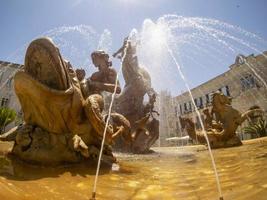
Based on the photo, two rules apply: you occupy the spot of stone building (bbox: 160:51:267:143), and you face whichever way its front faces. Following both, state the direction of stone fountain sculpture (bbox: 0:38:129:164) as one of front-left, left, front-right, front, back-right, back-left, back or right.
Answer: front-left

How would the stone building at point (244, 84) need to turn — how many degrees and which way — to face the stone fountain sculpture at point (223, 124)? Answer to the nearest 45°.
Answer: approximately 45° to its left

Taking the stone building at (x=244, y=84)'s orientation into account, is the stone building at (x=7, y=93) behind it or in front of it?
in front

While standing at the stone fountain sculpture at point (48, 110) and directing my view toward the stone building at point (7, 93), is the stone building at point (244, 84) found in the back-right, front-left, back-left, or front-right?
front-right

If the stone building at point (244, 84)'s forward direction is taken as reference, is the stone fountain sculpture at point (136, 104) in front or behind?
in front

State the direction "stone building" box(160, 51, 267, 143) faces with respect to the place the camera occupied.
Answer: facing the viewer and to the left of the viewer

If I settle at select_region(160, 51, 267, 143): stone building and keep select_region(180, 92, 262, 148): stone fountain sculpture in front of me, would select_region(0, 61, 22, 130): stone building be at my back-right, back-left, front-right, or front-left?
front-right
